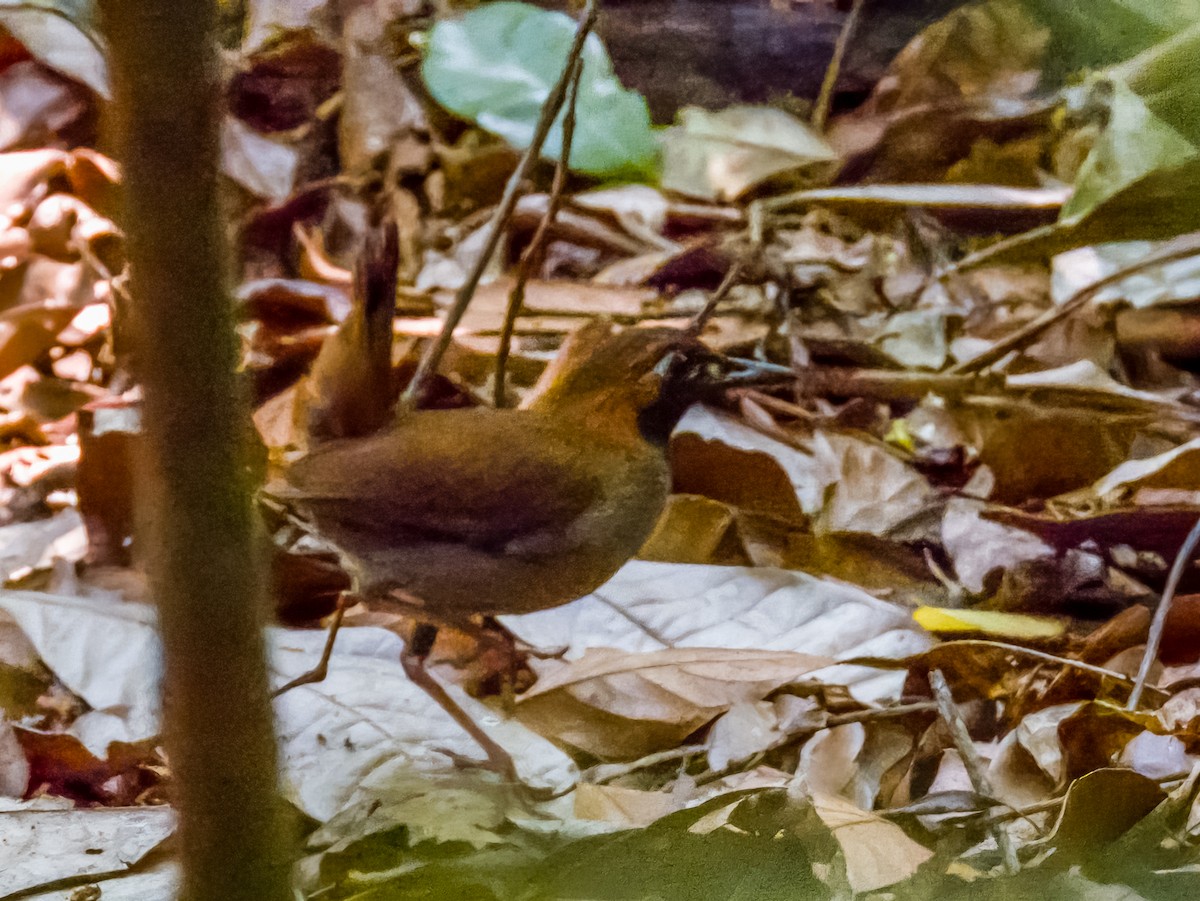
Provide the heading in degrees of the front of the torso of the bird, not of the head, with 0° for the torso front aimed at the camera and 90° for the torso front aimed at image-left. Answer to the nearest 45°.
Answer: approximately 270°

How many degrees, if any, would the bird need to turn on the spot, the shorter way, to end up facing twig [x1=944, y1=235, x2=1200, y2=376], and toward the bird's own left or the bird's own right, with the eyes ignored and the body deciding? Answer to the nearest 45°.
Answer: approximately 45° to the bird's own left
